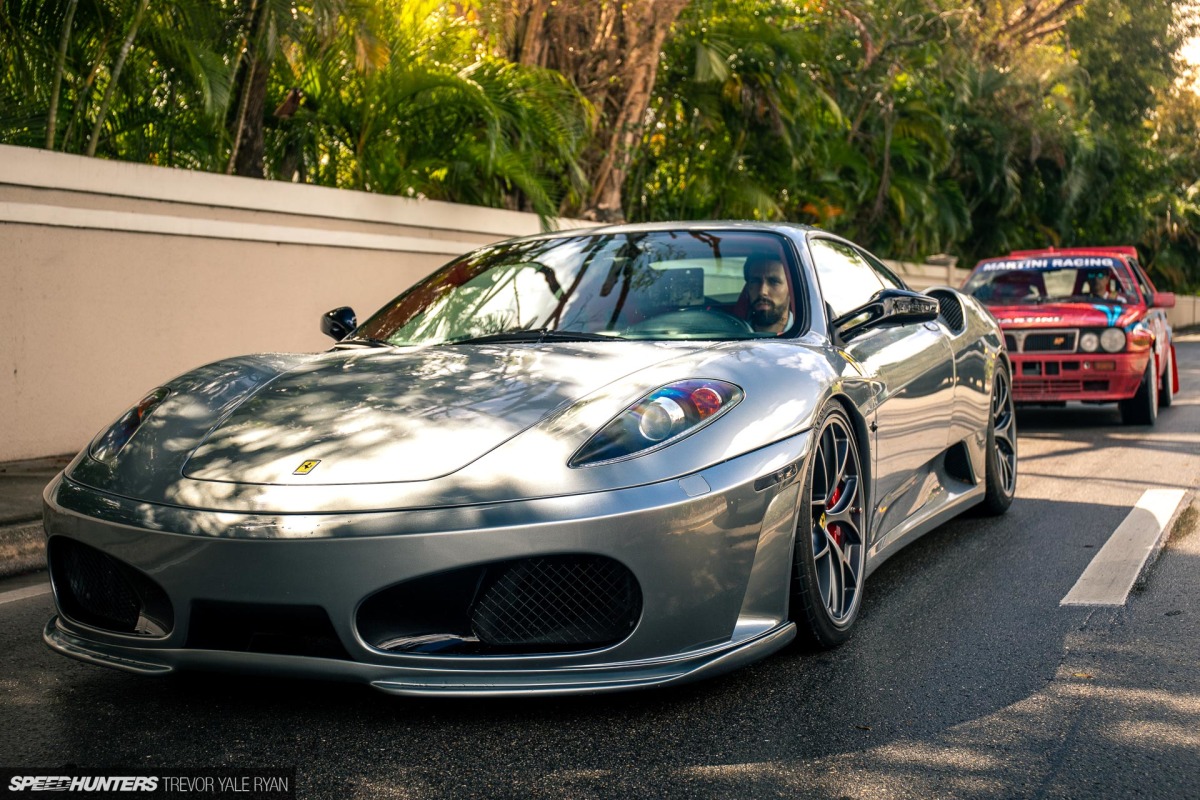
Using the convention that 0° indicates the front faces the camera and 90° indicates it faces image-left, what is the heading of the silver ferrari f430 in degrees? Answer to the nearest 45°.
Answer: approximately 45°

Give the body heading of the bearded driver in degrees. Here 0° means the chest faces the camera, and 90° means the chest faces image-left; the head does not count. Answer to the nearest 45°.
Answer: approximately 45°

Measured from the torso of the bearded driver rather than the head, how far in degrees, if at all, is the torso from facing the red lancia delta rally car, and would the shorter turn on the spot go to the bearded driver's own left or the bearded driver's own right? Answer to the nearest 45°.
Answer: approximately 135° to the bearded driver's own right

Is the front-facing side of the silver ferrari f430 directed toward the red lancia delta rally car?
no
